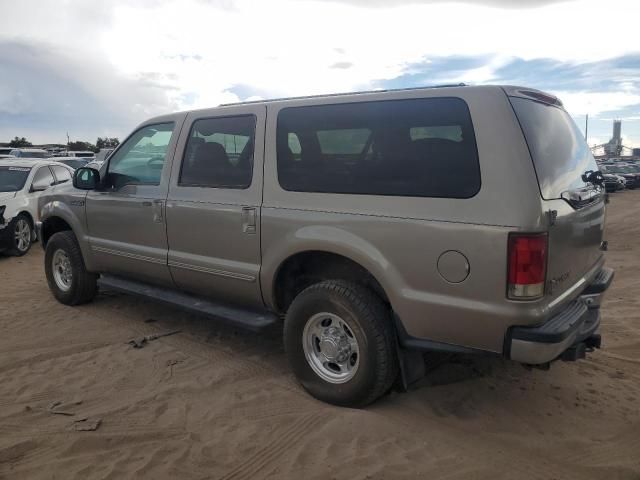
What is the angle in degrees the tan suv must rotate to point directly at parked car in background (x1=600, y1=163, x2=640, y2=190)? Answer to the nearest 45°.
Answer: approximately 90° to its right

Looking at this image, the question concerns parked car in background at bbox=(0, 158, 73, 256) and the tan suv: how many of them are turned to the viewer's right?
0

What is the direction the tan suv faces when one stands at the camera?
facing away from the viewer and to the left of the viewer

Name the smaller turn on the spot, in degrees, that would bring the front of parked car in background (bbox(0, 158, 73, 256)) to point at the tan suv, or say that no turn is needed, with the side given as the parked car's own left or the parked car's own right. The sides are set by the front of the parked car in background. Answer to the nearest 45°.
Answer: approximately 45° to the parked car's own left

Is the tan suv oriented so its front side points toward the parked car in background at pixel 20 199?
yes

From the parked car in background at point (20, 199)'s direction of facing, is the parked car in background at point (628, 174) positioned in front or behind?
behind

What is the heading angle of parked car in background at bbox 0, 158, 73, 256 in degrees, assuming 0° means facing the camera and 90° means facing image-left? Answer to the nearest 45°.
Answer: approximately 45°

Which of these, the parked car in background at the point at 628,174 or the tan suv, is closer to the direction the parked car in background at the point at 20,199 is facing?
the tan suv
